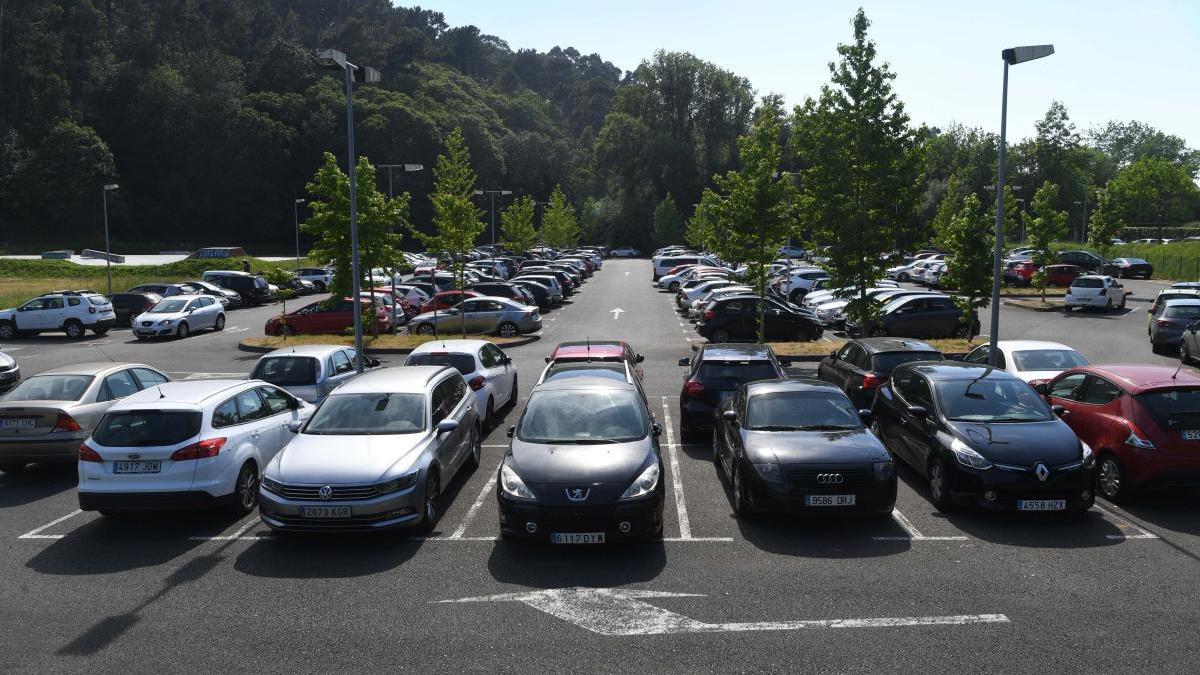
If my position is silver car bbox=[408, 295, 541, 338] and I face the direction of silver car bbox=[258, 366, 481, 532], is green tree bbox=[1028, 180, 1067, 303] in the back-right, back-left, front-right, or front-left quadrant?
back-left

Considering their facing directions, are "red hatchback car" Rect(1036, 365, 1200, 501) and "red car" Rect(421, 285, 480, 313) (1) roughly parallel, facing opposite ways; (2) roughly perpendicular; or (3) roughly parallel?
roughly perpendicular

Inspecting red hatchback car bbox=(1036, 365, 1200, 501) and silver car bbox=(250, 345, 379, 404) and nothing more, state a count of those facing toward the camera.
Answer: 0

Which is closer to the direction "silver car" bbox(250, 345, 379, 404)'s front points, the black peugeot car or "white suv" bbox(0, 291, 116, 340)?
the white suv

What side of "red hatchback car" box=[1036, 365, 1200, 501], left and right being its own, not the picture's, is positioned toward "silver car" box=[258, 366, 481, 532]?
left

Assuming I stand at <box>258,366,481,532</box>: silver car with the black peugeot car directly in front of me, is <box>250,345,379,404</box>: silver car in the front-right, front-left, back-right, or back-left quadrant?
back-left

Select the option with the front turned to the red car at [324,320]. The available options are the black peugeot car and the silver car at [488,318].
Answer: the silver car

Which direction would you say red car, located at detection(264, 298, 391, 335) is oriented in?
to the viewer's left

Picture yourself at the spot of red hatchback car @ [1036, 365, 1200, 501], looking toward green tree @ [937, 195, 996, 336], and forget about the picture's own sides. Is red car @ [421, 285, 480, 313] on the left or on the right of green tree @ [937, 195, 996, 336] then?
left

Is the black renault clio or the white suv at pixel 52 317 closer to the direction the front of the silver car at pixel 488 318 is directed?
the white suv

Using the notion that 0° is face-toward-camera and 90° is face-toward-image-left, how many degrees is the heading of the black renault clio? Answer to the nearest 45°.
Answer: approximately 315°

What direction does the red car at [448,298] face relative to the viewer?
to the viewer's left

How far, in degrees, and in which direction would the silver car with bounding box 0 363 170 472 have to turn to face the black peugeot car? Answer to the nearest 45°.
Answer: approximately 90° to its right

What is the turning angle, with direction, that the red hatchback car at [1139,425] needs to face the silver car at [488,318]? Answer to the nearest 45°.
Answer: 0° — it already faces it

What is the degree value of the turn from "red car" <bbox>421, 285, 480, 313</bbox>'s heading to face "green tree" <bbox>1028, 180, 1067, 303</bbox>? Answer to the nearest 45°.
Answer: approximately 180°

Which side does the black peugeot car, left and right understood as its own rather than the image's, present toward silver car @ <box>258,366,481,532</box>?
right

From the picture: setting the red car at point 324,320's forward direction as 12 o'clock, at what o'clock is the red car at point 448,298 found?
the red car at point 448,298 is roughly at 5 o'clock from the red car at point 324,320.

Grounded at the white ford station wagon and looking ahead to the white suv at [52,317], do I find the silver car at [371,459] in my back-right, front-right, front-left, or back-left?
back-right
